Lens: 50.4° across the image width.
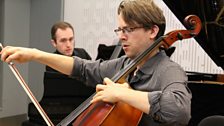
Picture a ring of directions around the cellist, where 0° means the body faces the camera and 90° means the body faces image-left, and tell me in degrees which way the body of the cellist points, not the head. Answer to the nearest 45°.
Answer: approximately 45°
